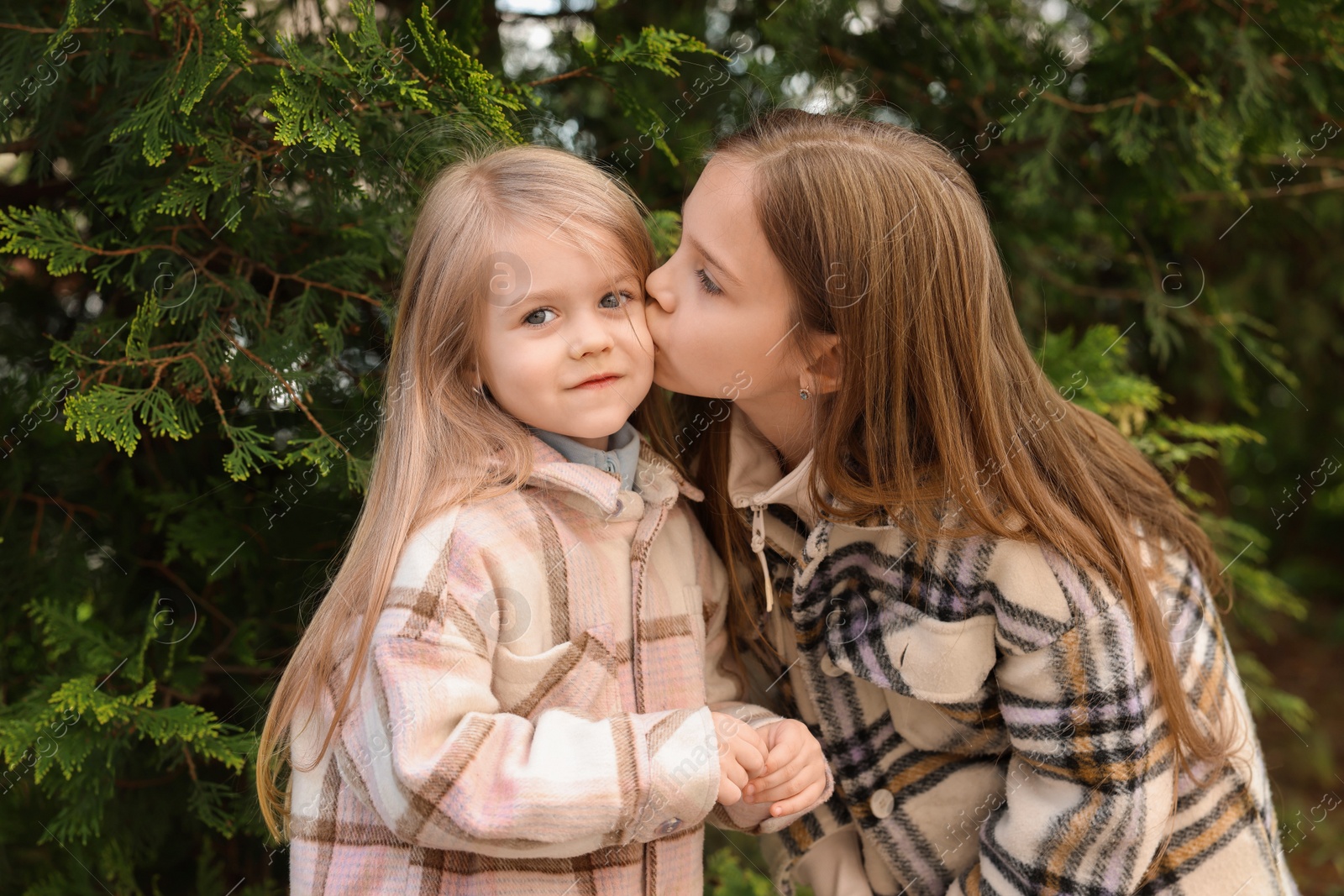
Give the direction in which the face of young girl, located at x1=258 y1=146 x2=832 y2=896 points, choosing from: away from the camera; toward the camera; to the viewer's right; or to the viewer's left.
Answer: toward the camera

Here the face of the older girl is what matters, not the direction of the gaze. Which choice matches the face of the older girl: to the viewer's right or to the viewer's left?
to the viewer's left

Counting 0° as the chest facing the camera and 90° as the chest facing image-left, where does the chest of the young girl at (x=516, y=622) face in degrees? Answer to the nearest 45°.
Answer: approximately 315°
